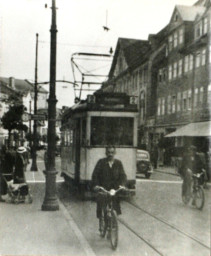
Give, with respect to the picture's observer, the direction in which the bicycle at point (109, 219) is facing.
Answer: facing the viewer

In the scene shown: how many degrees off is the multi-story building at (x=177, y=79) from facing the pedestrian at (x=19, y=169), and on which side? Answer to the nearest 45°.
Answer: approximately 45° to its left

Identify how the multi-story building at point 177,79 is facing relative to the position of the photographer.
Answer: facing the viewer and to the left of the viewer

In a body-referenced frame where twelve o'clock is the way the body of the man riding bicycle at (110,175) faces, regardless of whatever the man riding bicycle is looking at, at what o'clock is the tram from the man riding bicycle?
The tram is roughly at 6 o'clock from the man riding bicycle.

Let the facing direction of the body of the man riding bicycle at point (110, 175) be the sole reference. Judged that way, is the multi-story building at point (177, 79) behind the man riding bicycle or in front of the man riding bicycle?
behind

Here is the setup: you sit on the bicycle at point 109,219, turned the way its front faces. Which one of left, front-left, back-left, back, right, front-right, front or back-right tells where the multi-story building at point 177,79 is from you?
back

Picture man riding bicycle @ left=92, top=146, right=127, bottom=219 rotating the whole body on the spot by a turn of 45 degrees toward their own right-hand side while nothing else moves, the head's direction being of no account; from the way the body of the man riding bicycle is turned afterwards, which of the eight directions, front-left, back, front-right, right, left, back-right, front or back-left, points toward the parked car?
back-right

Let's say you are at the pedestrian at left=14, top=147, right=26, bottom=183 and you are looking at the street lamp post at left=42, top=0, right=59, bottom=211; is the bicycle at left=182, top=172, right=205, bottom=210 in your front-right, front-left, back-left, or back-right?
front-left

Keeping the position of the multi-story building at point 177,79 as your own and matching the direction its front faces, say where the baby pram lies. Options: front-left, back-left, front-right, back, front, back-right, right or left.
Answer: front-left

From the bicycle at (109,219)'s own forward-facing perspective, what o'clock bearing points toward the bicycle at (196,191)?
the bicycle at (196,191) is roughly at 7 o'clock from the bicycle at (109,219).

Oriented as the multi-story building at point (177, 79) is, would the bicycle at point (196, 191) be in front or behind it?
in front
